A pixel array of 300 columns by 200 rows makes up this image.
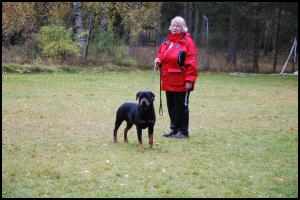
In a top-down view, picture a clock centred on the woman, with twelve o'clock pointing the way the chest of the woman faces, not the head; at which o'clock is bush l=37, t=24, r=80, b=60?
The bush is roughly at 4 o'clock from the woman.

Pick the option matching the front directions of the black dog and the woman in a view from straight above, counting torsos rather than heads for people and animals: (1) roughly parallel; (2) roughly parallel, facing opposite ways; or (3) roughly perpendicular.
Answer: roughly perpendicular

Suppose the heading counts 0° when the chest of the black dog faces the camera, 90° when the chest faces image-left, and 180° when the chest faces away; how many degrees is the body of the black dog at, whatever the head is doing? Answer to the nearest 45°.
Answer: approximately 315°

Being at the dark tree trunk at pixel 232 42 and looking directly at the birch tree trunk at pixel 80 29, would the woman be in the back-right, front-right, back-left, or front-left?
front-left

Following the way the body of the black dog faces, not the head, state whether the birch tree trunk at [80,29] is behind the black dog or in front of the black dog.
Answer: behind

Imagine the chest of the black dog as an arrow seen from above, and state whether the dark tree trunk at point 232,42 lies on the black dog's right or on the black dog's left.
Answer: on the black dog's left

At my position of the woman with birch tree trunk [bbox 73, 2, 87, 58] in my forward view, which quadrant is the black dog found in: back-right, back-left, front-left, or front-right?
back-left

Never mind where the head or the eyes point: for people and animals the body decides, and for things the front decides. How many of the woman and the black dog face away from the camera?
0

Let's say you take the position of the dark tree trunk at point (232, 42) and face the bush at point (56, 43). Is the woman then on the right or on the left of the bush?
left

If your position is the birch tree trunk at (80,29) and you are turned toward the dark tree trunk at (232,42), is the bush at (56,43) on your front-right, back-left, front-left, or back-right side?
back-right

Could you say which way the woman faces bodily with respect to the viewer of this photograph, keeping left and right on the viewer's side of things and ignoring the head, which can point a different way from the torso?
facing the viewer and to the left of the viewer

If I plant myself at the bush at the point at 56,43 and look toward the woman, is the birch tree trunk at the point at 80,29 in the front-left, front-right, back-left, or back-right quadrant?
back-left

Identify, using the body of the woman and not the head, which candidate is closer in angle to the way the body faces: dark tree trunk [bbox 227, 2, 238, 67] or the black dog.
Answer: the black dog
